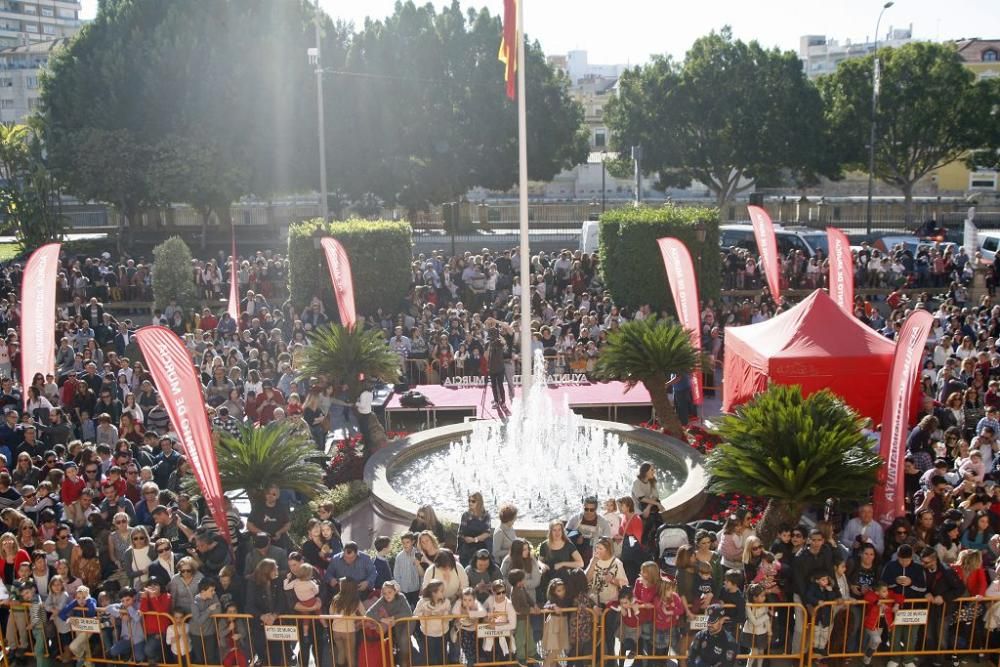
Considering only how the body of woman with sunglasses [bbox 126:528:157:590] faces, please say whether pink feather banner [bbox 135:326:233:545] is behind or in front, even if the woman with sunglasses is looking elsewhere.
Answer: behind

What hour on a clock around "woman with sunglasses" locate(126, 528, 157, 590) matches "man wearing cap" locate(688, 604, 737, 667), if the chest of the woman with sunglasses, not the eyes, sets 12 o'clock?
The man wearing cap is roughly at 10 o'clock from the woman with sunglasses.

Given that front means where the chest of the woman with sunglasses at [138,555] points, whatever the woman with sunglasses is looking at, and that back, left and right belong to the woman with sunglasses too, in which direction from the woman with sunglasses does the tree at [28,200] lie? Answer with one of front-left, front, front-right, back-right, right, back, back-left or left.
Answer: back

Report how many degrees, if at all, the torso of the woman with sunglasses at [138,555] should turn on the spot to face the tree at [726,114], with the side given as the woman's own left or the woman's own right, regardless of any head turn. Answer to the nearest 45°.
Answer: approximately 135° to the woman's own left

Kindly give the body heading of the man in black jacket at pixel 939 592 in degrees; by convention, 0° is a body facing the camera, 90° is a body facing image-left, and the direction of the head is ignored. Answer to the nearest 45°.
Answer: approximately 45°

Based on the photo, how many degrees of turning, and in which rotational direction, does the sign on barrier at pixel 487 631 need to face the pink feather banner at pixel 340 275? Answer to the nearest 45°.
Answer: approximately 180°

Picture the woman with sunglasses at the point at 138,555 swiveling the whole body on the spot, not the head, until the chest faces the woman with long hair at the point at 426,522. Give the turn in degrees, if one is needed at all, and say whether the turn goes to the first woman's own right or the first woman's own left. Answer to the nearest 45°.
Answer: approximately 90° to the first woman's own left

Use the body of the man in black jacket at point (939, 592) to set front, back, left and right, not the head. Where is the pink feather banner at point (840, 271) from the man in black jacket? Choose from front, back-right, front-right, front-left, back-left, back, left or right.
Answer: back-right

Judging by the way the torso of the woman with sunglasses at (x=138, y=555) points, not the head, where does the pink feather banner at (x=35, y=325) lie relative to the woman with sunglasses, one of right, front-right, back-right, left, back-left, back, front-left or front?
back

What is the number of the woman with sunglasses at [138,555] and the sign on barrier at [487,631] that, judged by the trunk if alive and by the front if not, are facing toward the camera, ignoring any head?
2
